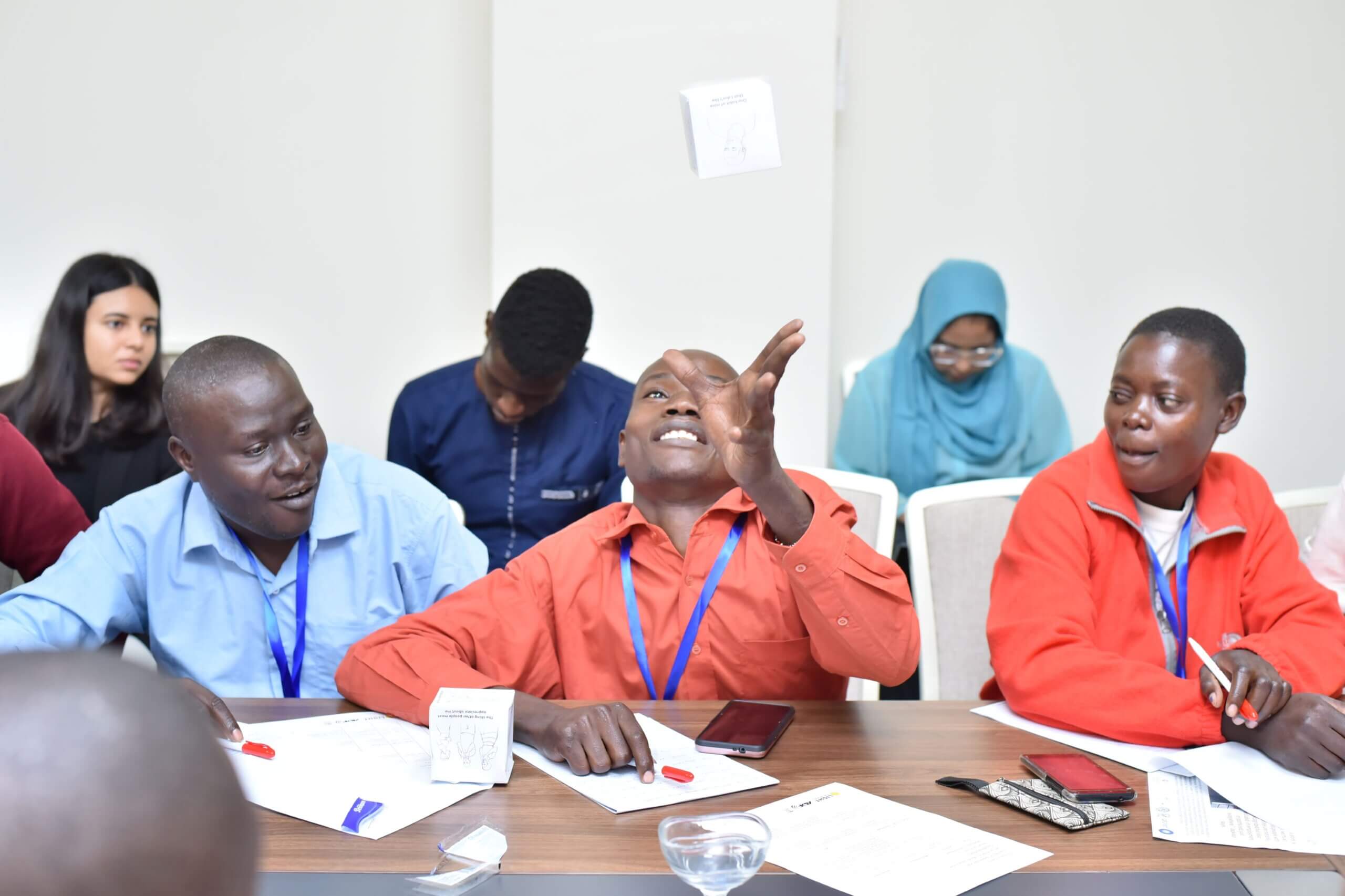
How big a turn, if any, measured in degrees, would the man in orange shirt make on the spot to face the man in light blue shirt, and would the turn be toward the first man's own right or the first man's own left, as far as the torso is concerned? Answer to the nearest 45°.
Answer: approximately 90° to the first man's own right

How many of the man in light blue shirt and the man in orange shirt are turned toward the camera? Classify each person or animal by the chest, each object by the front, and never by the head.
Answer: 2

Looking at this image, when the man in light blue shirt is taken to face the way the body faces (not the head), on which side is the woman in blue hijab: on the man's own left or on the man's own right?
on the man's own left

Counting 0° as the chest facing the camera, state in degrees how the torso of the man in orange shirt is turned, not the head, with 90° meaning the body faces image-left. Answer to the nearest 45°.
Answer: approximately 0°

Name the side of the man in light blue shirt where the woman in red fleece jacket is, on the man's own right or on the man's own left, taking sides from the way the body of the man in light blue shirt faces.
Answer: on the man's own left

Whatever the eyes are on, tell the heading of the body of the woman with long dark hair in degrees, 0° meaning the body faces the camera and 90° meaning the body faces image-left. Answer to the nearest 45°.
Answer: approximately 315°

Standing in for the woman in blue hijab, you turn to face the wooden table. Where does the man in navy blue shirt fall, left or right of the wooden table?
right
